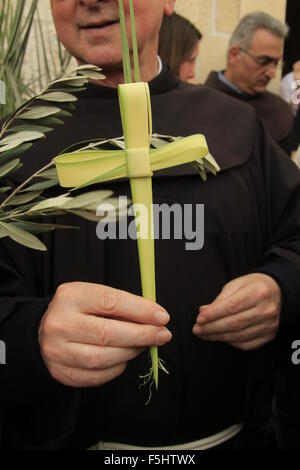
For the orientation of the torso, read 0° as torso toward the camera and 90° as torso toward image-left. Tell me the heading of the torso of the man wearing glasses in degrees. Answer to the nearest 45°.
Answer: approximately 315°

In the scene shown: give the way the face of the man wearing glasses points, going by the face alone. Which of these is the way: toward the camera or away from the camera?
toward the camera

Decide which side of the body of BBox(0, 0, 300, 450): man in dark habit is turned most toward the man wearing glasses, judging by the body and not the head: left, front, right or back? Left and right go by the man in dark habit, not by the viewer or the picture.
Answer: back

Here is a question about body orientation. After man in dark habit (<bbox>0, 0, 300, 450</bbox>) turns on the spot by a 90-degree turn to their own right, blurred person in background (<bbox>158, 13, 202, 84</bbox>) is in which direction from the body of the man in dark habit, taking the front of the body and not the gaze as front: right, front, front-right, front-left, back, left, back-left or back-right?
right

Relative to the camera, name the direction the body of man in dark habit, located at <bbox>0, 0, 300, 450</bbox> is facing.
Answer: toward the camera

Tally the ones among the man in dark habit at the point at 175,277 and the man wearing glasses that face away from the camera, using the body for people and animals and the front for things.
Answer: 0

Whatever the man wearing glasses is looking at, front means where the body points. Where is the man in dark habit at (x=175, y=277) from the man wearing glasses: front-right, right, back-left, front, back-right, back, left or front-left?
front-right
